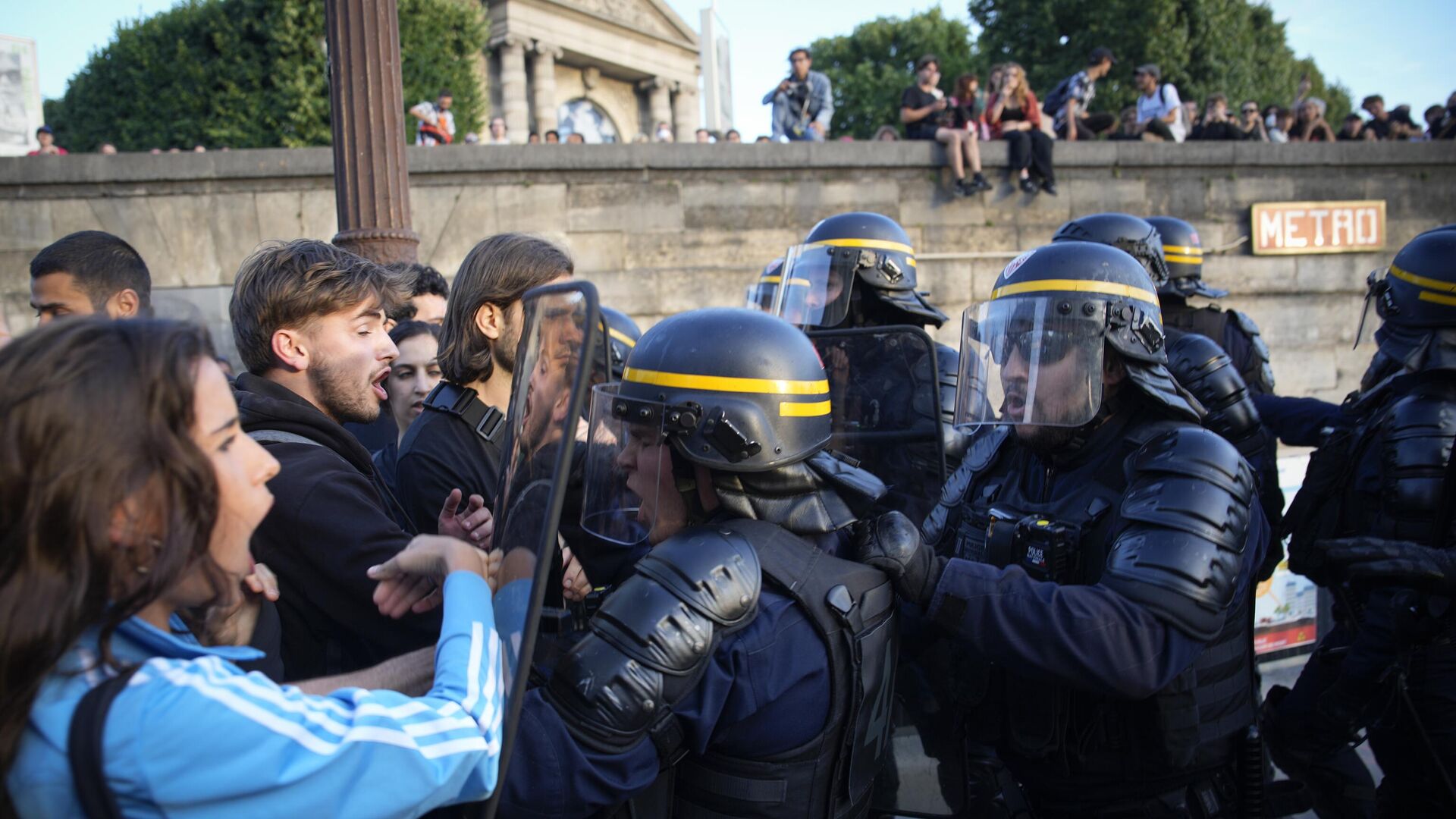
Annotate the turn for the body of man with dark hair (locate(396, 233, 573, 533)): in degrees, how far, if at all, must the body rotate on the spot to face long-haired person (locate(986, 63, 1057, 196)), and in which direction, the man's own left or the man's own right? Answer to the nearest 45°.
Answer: approximately 45° to the man's own left

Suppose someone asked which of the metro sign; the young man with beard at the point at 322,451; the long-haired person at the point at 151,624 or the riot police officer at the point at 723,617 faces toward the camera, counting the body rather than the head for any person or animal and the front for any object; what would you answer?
the metro sign

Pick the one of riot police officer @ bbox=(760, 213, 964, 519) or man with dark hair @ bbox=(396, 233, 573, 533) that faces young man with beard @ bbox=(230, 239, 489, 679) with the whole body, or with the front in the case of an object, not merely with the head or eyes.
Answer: the riot police officer

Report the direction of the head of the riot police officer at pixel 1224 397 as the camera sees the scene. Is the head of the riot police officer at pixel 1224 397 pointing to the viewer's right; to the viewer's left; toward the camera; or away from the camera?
to the viewer's left

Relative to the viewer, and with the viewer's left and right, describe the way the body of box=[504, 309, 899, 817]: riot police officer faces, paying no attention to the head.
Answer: facing to the left of the viewer

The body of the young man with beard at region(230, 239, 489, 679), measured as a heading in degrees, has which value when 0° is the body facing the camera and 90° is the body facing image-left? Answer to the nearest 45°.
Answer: approximately 270°

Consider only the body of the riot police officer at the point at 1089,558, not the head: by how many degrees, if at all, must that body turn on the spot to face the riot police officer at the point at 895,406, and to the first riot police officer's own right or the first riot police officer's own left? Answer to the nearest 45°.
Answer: approximately 90° to the first riot police officer's own right

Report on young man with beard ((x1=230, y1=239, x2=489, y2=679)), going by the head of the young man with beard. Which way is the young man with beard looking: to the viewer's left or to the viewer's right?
to the viewer's right

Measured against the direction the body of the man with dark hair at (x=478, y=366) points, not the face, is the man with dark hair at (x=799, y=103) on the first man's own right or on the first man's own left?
on the first man's own left

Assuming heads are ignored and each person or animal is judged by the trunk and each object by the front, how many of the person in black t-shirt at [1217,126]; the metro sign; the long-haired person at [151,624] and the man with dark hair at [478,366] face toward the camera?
2

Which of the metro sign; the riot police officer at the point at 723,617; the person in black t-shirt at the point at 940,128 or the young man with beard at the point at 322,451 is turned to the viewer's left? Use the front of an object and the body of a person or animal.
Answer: the riot police officer

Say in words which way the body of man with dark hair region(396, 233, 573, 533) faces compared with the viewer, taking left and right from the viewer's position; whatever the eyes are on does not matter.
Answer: facing to the right of the viewer

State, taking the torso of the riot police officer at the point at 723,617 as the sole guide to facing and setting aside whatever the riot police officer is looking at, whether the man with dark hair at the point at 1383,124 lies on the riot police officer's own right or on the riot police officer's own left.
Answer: on the riot police officer's own right

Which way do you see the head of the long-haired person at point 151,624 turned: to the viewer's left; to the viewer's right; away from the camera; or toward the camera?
to the viewer's right
